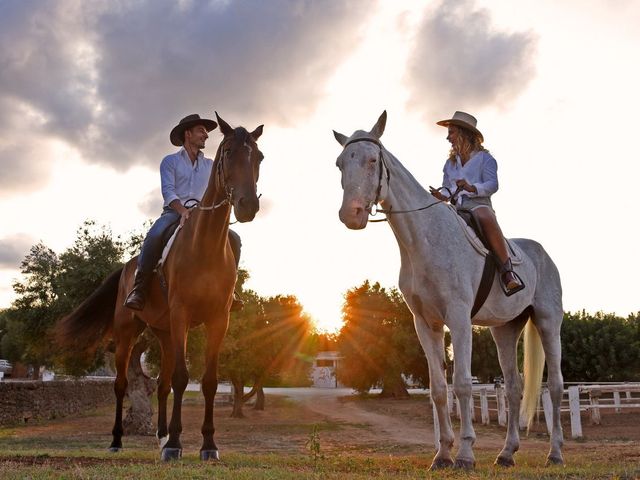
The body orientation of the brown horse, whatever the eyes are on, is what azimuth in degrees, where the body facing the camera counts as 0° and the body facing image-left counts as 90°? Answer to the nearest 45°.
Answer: approximately 315°

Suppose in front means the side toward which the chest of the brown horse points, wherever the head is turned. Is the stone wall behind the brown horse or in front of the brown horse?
behind

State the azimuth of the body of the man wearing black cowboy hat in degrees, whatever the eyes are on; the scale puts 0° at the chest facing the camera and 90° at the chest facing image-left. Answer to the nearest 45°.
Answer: approximately 315°

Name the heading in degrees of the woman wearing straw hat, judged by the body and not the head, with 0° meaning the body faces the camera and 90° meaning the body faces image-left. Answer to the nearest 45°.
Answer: approximately 45°

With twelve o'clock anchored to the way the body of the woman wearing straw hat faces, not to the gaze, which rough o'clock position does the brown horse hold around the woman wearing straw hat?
The brown horse is roughly at 1 o'clock from the woman wearing straw hat.

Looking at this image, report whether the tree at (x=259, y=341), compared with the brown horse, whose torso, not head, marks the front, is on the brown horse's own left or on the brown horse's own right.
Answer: on the brown horse's own left

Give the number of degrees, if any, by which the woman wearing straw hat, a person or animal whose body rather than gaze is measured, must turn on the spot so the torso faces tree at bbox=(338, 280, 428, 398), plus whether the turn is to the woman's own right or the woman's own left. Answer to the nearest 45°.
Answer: approximately 135° to the woman's own right

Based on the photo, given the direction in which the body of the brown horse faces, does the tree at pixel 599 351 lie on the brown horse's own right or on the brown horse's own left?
on the brown horse's own left

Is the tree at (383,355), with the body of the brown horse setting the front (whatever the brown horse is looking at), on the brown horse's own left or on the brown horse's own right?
on the brown horse's own left

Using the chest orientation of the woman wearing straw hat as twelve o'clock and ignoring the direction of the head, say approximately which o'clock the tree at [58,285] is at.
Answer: The tree is roughly at 3 o'clock from the woman wearing straw hat.

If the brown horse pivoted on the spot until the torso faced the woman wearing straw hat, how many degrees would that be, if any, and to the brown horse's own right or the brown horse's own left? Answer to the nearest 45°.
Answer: approximately 45° to the brown horse's own left
